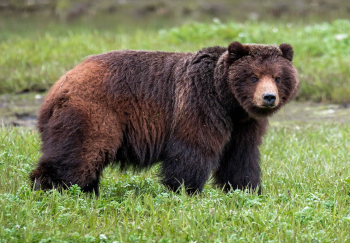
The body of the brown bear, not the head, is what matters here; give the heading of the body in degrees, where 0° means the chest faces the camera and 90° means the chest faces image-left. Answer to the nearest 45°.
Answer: approximately 270°
